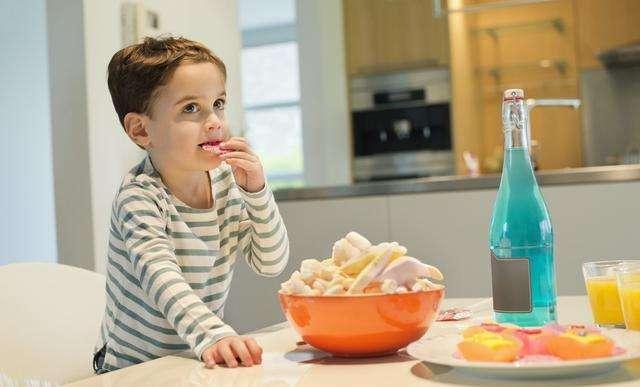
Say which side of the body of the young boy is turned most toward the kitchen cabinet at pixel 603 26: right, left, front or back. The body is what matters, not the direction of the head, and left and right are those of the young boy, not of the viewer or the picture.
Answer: left

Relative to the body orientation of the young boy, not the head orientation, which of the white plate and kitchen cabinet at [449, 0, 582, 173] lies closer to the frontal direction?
the white plate

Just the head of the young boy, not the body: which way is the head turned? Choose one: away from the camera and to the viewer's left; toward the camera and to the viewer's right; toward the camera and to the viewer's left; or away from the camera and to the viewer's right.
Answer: toward the camera and to the viewer's right

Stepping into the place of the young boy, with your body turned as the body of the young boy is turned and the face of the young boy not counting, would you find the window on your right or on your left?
on your left

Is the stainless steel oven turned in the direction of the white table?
yes

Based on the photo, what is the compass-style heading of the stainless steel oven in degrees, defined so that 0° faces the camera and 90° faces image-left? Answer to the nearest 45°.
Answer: approximately 0°

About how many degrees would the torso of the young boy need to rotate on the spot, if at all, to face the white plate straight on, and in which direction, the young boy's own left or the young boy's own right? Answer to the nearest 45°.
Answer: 0° — they already face it
